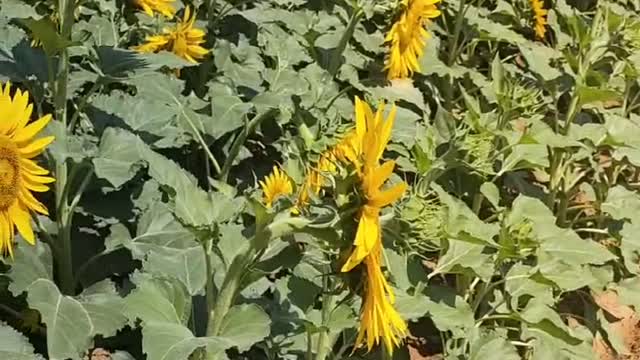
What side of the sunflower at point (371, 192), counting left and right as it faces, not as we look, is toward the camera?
right
